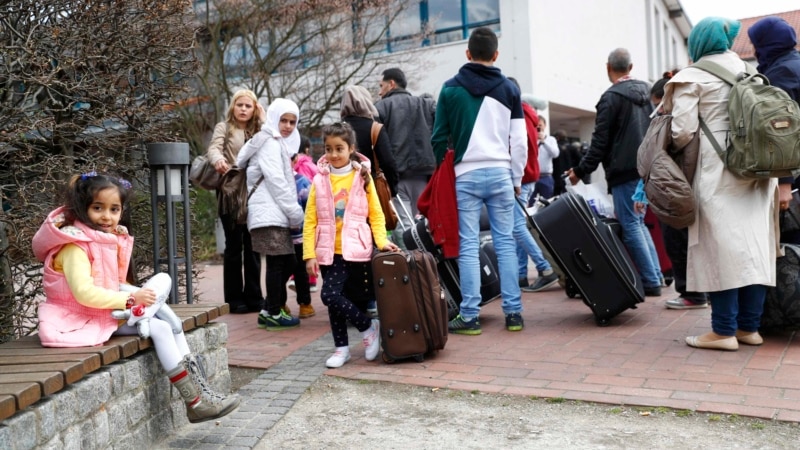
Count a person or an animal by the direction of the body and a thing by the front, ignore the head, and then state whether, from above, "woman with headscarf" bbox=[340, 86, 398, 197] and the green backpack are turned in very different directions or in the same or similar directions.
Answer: very different directions

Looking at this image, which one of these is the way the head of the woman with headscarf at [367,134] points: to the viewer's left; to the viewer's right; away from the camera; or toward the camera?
away from the camera

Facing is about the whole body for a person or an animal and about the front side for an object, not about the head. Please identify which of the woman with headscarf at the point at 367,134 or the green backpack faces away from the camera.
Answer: the woman with headscarf

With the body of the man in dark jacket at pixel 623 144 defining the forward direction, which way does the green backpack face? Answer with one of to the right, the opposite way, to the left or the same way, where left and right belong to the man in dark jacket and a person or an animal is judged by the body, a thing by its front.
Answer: the opposite way

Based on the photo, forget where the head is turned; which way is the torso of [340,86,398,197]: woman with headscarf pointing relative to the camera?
away from the camera

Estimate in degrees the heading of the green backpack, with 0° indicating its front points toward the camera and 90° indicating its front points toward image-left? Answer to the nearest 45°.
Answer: approximately 315°

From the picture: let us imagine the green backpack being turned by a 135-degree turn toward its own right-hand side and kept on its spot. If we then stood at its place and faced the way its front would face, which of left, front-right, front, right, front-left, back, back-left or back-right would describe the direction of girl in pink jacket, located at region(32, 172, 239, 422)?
front-left

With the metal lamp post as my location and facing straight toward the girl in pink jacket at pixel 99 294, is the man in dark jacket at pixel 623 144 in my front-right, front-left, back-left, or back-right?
back-left

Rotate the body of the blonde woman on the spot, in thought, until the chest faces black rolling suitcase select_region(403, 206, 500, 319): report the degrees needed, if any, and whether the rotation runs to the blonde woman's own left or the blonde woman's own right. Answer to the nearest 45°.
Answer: approximately 45° to the blonde woman's own left
